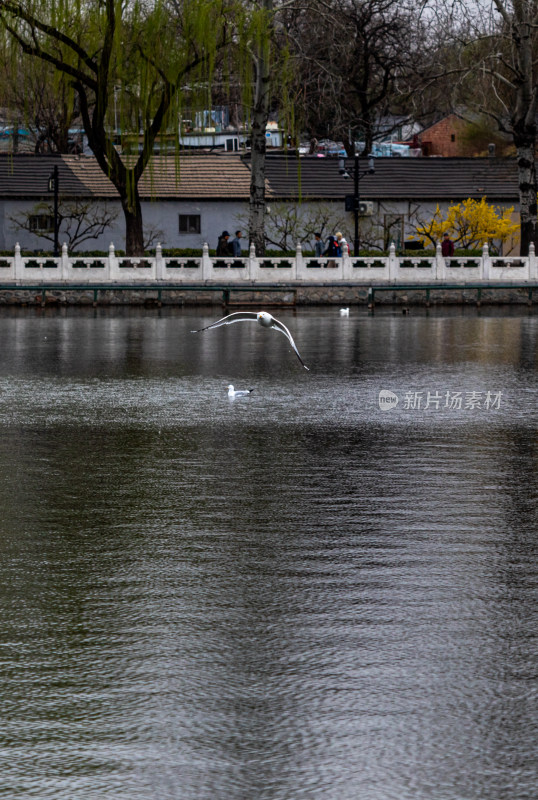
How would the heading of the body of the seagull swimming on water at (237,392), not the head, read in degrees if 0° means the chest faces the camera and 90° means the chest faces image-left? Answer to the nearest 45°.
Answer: approximately 90°

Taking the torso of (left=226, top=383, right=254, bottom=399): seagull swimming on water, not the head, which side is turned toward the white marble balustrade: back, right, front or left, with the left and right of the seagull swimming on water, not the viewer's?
right

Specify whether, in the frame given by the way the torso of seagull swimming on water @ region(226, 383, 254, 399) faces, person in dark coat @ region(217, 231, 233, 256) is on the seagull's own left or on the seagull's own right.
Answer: on the seagull's own right
